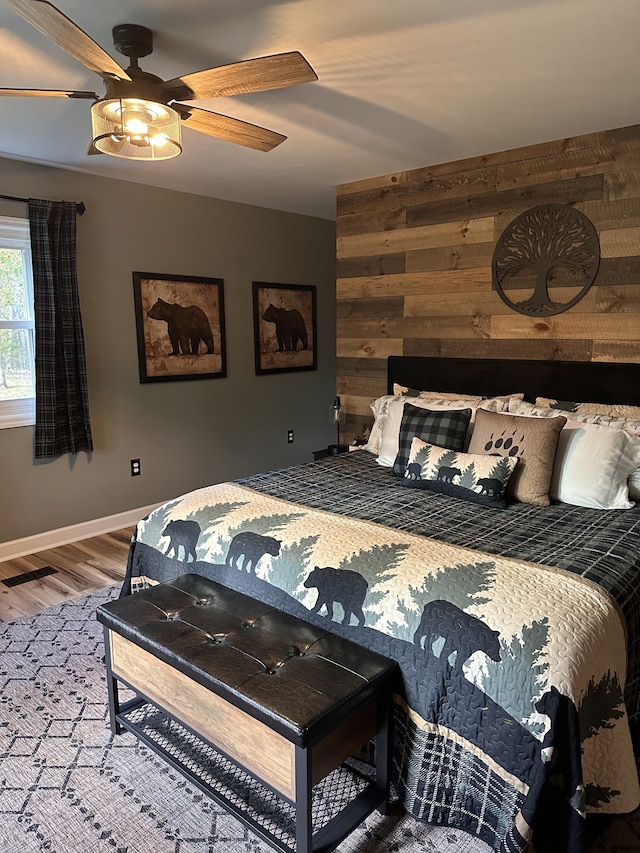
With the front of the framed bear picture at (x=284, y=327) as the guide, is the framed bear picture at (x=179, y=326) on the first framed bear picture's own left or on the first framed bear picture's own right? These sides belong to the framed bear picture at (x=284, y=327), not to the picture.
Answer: on the first framed bear picture's own right

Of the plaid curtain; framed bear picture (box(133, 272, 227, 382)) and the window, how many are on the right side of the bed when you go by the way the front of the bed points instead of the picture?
3

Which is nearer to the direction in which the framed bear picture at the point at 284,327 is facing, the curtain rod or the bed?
the bed

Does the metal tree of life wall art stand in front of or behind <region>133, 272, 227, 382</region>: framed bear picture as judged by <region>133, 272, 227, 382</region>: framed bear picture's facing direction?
in front

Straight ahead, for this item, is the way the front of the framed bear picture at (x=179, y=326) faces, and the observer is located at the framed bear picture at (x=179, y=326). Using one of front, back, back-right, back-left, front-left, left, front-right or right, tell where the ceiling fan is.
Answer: front-right

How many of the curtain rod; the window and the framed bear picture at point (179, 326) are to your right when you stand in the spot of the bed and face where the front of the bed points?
3

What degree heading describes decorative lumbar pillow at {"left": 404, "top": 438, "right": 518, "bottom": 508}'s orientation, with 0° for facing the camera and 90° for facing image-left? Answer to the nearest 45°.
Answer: approximately 45°

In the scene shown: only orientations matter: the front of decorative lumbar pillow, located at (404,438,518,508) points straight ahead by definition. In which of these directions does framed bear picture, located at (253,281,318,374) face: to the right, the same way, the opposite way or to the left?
to the left

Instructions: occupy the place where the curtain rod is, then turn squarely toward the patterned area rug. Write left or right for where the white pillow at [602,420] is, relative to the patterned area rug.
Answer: left

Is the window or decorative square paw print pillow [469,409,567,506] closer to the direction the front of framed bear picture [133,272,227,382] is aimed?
the decorative square paw print pillow

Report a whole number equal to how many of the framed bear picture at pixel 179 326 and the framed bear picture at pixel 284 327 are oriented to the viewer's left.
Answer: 0

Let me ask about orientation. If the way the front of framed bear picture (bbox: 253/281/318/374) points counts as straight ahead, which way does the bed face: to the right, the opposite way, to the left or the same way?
to the right

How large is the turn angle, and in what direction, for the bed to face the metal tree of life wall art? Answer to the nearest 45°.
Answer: approximately 135° to its right

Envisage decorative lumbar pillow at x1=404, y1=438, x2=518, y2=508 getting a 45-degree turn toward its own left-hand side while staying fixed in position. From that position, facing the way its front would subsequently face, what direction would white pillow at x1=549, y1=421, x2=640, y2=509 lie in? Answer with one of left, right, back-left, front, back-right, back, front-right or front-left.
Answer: left
